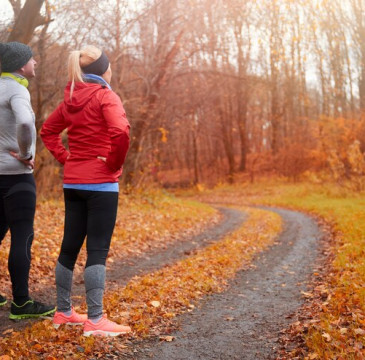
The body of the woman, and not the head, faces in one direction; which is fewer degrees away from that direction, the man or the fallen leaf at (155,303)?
the fallen leaf

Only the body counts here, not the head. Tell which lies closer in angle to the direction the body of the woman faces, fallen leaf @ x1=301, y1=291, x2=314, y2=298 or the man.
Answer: the fallen leaf

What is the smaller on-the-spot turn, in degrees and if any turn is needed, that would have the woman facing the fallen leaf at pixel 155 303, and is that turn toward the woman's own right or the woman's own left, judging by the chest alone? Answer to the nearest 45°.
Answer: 0° — they already face it

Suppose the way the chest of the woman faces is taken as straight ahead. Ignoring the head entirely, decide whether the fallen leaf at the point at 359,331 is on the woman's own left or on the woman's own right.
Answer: on the woman's own right

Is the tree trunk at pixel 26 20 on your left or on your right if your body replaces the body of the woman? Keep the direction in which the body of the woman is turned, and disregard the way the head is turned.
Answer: on your left

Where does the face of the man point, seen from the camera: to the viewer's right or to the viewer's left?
to the viewer's right

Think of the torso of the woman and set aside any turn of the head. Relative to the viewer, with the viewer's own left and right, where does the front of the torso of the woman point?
facing away from the viewer and to the right of the viewer

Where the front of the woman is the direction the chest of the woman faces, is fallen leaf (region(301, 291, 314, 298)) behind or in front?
in front

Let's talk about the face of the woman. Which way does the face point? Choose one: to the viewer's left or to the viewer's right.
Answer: to the viewer's right

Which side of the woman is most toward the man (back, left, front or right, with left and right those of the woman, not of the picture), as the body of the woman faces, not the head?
left
